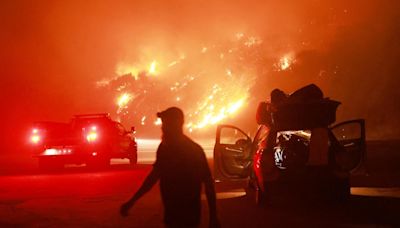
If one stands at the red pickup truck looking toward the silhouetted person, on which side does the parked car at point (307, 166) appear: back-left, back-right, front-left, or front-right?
front-left

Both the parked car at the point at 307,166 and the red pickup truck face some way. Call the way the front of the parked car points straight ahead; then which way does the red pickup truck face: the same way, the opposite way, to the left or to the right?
the same way

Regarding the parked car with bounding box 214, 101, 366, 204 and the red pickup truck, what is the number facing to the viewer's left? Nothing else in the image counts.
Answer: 0

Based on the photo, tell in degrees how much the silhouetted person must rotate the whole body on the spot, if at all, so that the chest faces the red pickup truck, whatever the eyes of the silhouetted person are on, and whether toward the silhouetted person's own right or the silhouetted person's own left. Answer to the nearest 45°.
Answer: approximately 45° to the silhouetted person's own right

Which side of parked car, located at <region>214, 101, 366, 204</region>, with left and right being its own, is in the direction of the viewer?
back

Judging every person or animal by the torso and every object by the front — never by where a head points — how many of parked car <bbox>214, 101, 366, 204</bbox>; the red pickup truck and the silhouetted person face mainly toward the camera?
0

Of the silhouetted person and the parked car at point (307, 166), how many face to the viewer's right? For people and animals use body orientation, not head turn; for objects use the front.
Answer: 0

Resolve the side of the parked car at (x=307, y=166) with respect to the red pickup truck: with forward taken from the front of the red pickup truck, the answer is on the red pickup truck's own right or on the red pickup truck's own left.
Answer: on the red pickup truck's own right

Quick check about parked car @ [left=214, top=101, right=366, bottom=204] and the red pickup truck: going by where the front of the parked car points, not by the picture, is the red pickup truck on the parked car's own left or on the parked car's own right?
on the parked car's own left

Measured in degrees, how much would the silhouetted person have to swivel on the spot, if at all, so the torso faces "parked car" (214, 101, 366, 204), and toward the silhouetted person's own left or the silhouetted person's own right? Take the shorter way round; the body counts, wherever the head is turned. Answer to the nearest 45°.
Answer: approximately 90° to the silhouetted person's own right

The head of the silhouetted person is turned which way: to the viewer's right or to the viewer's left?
to the viewer's left

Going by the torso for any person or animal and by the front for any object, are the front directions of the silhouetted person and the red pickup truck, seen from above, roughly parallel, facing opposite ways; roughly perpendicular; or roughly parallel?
roughly perpendicular

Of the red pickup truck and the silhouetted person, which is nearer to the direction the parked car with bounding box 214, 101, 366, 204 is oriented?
the red pickup truck

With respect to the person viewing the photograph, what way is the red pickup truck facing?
facing away from the viewer and to the right of the viewer
